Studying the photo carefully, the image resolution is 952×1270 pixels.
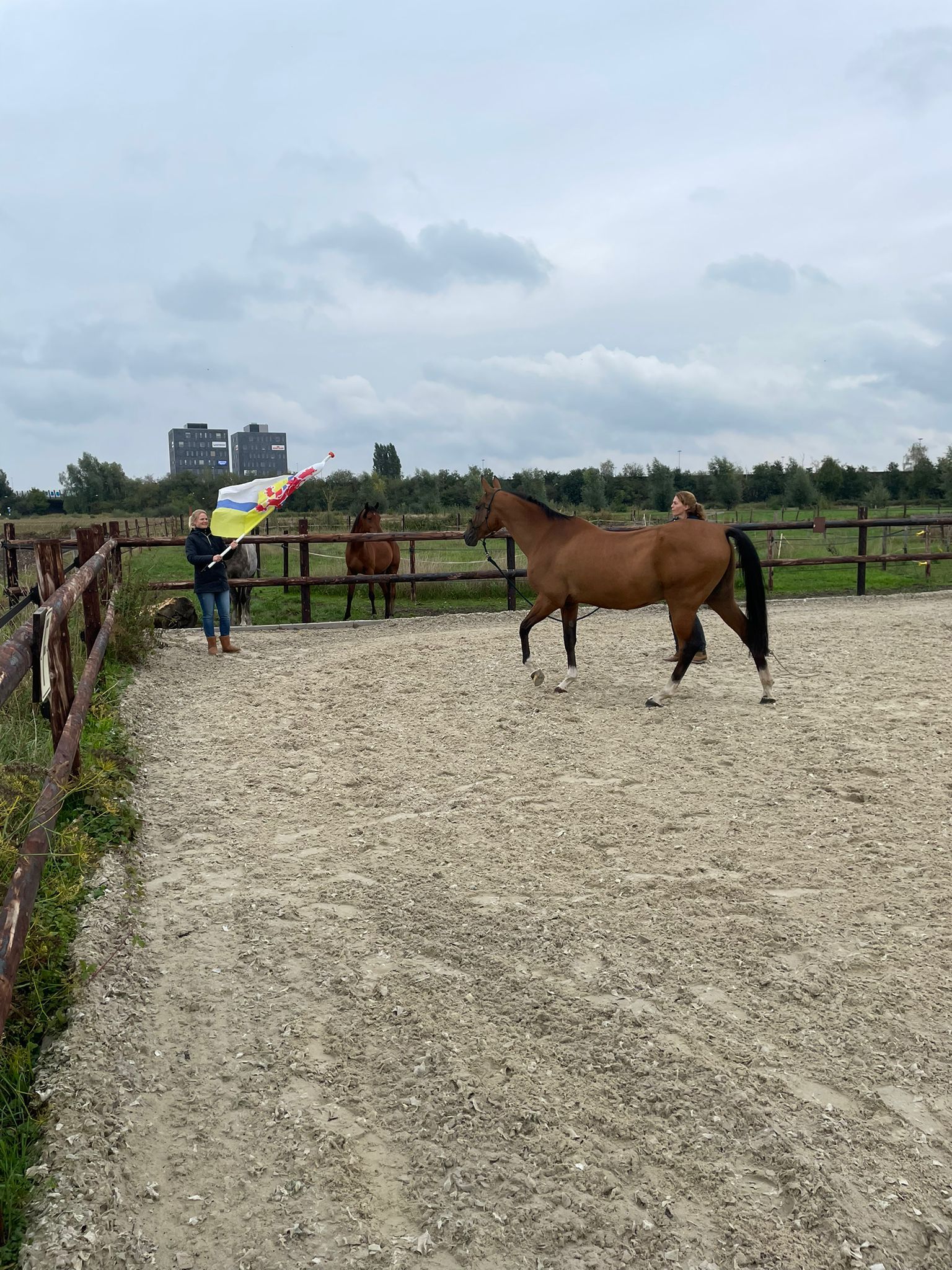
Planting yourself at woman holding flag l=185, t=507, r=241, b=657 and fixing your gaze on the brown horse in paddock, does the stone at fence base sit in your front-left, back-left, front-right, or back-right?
back-left

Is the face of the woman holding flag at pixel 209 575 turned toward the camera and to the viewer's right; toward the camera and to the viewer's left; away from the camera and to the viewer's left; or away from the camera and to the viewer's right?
toward the camera and to the viewer's right

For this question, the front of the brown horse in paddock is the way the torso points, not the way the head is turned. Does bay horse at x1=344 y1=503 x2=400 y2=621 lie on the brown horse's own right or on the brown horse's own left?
on the brown horse's own right

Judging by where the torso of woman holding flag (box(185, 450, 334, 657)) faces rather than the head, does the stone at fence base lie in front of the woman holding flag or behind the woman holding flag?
behind

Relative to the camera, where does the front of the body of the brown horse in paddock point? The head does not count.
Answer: to the viewer's left

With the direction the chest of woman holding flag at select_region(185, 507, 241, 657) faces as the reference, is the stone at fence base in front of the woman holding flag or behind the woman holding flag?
behind
